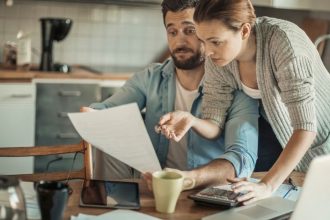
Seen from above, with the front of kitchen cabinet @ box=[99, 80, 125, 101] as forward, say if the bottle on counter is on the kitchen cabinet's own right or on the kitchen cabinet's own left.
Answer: on the kitchen cabinet's own right

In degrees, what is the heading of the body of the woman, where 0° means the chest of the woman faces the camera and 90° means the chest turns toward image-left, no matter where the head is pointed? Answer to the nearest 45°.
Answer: approximately 45°

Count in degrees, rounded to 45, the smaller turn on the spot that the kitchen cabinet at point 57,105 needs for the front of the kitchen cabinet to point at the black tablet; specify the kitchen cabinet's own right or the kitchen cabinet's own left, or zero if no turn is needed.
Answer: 0° — it already faces it

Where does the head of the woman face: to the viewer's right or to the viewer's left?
to the viewer's left

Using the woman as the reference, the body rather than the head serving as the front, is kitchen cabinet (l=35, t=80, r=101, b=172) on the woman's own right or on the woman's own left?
on the woman's own right

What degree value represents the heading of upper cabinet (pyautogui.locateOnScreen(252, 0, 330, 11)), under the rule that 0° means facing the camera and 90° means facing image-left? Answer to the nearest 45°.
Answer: approximately 0°
